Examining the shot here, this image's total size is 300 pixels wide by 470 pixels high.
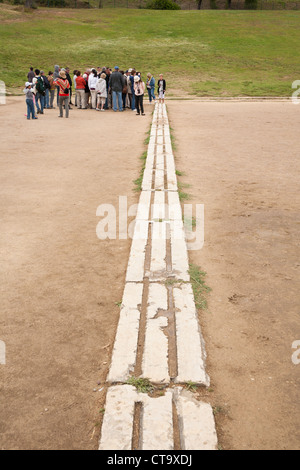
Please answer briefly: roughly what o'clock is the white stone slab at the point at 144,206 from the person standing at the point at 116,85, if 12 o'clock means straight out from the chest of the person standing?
The white stone slab is roughly at 6 o'clock from the person standing.

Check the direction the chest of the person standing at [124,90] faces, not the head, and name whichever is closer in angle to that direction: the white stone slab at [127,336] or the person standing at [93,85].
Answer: the person standing

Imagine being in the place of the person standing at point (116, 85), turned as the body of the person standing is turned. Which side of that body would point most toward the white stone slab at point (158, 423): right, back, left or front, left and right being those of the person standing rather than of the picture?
back

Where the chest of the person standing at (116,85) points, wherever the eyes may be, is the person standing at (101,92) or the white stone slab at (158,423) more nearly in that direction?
the person standing

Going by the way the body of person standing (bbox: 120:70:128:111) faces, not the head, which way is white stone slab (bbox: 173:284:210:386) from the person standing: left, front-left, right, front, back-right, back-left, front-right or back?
back

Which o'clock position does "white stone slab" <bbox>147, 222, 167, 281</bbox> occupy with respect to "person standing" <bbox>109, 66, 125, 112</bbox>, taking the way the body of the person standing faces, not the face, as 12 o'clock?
The white stone slab is roughly at 6 o'clock from the person standing.

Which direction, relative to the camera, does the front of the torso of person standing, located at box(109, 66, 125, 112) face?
away from the camera
